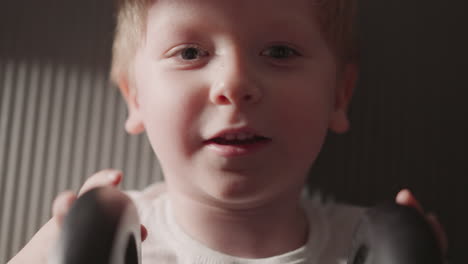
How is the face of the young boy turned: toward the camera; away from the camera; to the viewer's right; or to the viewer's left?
toward the camera

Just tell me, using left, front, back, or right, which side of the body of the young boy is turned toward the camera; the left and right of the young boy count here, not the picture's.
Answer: front
